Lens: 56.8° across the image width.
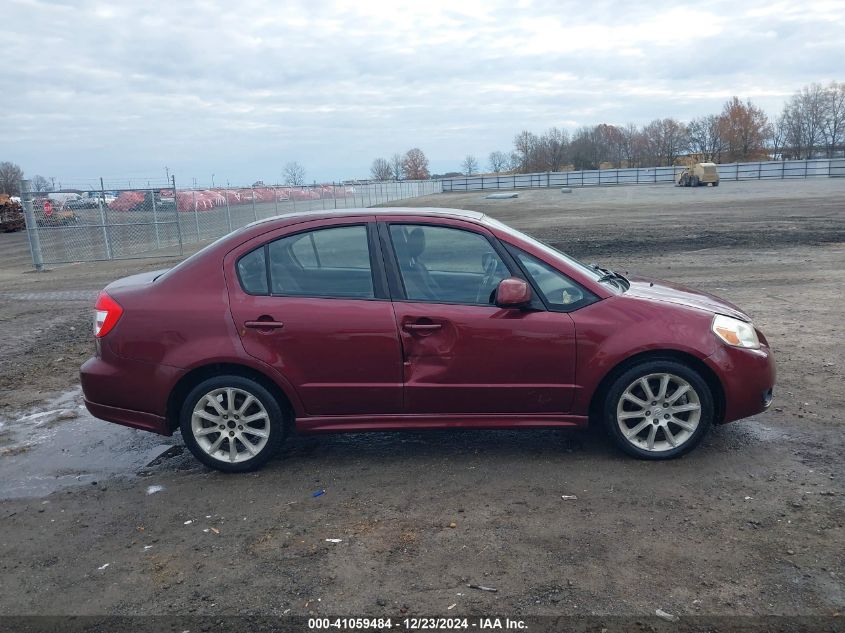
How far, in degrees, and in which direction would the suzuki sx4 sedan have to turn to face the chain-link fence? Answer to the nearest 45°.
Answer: approximately 135° to its left

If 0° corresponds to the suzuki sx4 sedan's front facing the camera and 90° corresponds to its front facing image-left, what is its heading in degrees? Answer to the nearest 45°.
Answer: approximately 270°
